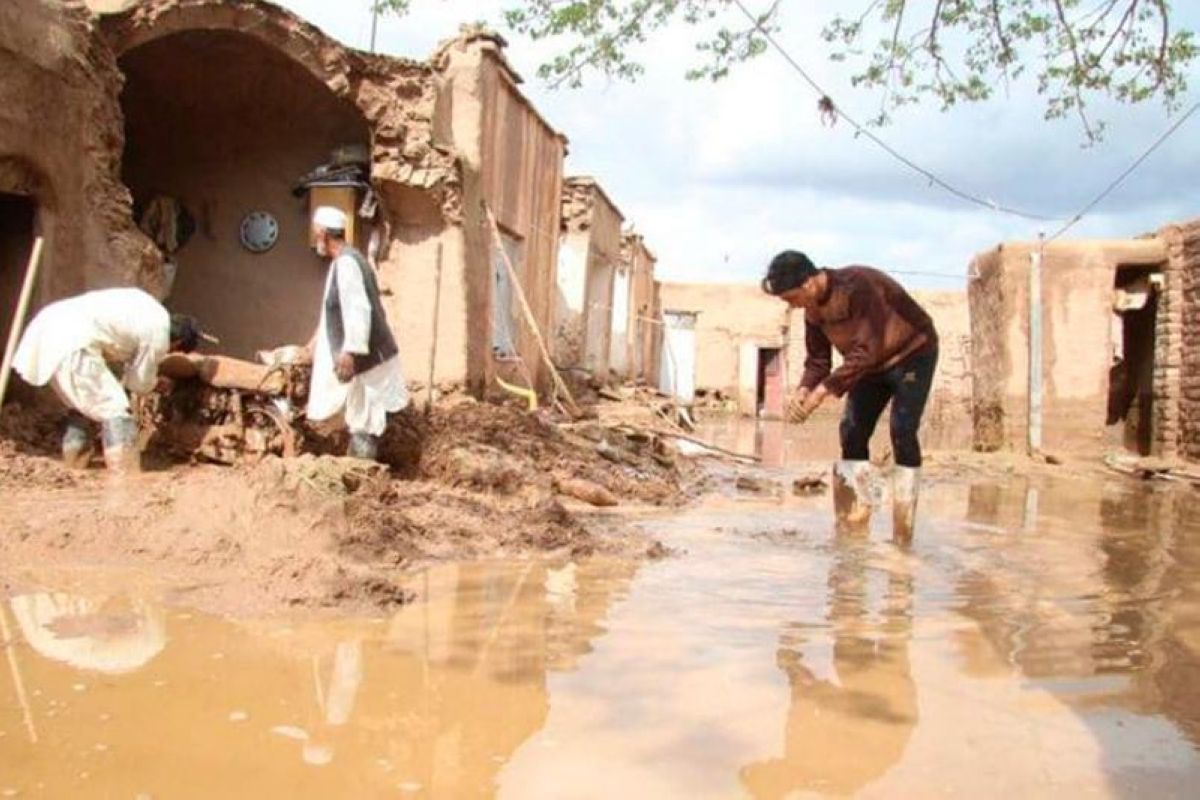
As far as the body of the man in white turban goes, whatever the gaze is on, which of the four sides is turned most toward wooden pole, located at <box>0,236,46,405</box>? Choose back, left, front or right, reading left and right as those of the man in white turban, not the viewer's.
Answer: front

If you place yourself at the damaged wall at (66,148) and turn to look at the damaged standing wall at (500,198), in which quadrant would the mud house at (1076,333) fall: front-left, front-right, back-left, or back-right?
front-right

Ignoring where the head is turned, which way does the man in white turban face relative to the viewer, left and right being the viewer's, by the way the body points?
facing to the left of the viewer

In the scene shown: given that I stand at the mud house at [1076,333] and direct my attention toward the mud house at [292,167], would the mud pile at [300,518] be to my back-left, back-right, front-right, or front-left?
front-left

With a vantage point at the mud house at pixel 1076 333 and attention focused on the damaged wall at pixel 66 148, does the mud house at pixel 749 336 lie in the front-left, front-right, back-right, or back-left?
back-right

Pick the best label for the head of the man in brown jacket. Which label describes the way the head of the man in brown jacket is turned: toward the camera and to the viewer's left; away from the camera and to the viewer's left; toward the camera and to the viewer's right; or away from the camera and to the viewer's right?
toward the camera and to the viewer's left

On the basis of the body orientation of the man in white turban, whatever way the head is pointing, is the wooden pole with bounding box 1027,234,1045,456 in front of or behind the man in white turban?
behind
